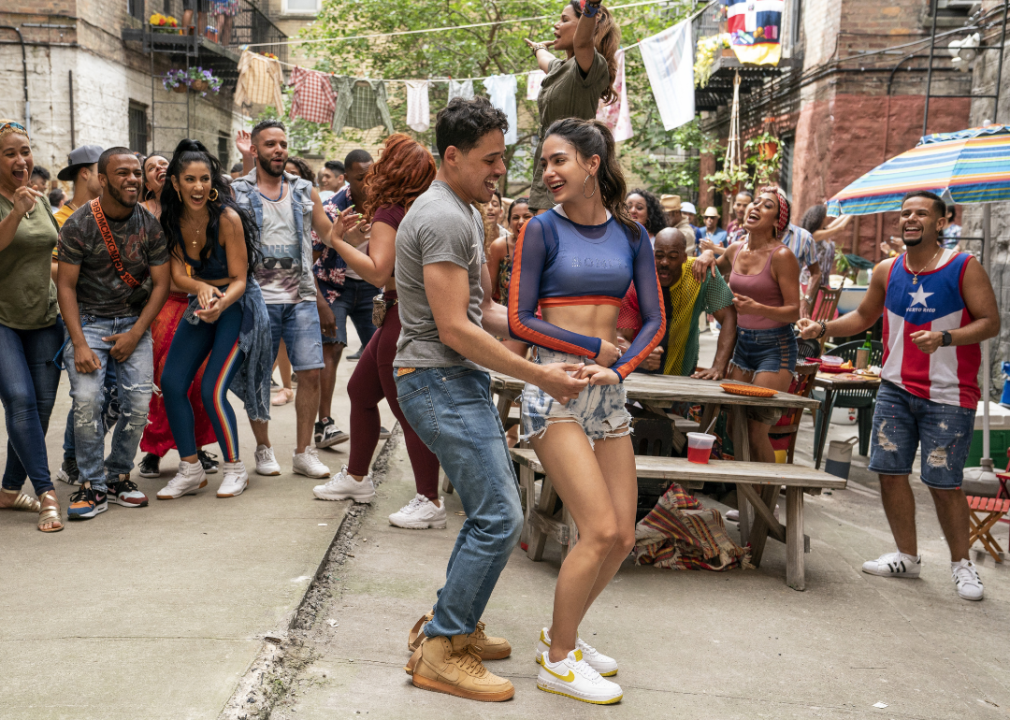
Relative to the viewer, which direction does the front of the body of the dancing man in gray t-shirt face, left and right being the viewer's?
facing to the right of the viewer

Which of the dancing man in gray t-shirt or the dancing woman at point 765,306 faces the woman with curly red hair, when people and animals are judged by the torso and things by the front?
the dancing woman

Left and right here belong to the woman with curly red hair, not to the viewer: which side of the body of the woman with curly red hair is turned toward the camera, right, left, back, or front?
left

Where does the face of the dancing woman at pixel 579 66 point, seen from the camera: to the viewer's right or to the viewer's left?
to the viewer's left

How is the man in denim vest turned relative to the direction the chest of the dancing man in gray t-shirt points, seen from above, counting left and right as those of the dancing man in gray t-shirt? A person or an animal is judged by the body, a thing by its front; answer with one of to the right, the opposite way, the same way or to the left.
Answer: to the right

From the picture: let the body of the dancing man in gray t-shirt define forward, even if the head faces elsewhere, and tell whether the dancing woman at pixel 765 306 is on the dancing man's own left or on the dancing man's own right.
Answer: on the dancing man's own left
